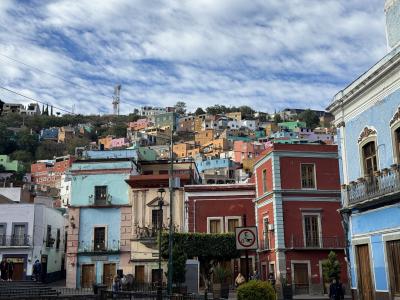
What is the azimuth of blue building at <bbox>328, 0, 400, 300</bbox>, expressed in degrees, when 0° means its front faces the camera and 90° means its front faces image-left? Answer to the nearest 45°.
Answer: approximately 45°

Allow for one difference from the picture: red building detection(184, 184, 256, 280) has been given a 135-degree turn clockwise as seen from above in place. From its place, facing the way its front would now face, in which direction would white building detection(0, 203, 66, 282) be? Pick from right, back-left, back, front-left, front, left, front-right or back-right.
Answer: front-left

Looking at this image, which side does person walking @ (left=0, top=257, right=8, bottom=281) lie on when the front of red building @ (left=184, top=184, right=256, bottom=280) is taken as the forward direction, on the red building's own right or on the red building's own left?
on the red building's own right

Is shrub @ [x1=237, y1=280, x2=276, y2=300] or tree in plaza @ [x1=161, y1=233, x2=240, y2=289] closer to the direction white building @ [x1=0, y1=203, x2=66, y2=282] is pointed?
the shrub

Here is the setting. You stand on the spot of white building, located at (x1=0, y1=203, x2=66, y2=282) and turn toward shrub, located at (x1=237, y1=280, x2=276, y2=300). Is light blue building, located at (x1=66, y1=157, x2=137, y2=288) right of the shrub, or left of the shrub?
left

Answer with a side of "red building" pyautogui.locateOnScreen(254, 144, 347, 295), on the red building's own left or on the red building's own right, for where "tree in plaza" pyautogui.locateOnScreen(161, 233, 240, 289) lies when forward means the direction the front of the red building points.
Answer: on the red building's own right

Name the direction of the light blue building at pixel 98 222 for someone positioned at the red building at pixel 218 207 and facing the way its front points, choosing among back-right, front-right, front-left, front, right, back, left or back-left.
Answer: right

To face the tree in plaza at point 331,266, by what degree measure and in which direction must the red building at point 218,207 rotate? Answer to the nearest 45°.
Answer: approximately 45° to its left

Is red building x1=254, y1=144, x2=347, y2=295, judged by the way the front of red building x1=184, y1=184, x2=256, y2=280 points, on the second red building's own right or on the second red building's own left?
on the second red building's own left

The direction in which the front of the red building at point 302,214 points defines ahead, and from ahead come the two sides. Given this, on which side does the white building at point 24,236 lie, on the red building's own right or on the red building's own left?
on the red building's own right
